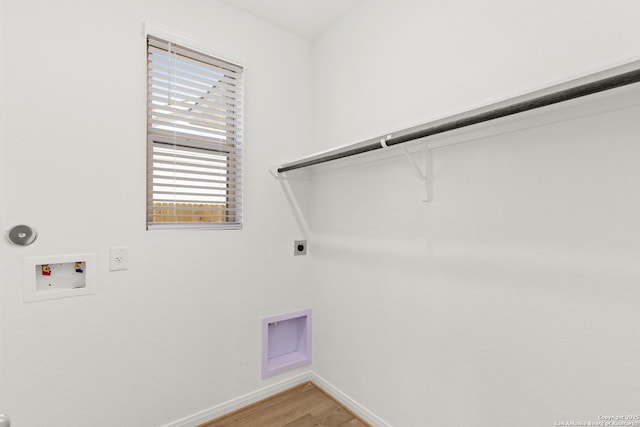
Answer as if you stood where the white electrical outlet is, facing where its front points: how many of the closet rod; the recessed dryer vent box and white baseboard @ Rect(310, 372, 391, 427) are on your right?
0

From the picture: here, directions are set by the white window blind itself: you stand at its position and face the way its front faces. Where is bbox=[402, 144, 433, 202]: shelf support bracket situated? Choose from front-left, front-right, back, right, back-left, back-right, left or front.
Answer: front

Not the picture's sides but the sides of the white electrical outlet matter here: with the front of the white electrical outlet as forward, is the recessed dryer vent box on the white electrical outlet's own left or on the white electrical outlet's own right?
on the white electrical outlet's own left

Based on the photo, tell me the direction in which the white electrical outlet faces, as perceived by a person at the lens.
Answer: facing the viewer

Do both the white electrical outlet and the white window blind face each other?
no

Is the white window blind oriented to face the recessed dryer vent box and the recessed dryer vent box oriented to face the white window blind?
no

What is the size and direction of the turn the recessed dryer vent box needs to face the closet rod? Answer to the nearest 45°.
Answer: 0° — it already faces it

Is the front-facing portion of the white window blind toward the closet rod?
yes

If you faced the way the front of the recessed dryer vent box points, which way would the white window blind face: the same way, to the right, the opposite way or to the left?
the same way

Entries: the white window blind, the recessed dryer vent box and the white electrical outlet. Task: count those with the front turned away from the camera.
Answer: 0

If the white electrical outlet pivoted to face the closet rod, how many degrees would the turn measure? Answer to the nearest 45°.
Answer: approximately 45° to its left

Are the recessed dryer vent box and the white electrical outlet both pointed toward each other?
no

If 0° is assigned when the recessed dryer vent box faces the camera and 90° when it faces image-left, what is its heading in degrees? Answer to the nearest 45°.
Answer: approximately 315°

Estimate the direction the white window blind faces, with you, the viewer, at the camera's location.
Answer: facing the viewer and to the right of the viewer
